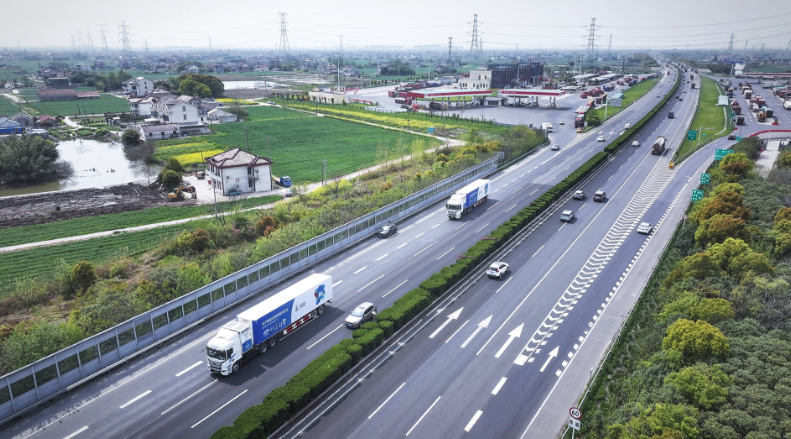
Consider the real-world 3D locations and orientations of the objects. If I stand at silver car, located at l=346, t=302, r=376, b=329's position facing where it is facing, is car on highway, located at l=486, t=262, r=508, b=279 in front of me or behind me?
behind

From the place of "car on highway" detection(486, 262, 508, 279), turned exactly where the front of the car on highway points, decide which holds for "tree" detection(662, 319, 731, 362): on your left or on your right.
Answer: on your right

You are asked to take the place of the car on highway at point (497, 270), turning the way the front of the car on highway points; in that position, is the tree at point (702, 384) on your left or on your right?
on your right

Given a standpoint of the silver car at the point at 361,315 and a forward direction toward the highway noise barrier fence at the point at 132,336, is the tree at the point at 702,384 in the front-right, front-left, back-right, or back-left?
back-left

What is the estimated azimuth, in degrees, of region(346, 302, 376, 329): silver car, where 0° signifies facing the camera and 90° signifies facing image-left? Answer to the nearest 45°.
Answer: approximately 45°

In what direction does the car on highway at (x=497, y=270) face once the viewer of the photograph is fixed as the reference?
facing away from the viewer and to the right of the viewer

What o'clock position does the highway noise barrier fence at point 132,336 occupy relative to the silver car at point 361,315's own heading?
The highway noise barrier fence is roughly at 1 o'clock from the silver car.

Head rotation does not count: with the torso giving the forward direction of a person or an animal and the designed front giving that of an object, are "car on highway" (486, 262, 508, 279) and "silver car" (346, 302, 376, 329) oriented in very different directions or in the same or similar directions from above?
very different directions

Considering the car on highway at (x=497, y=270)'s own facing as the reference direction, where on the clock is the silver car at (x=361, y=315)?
The silver car is roughly at 6 o'clock from the car on highway.

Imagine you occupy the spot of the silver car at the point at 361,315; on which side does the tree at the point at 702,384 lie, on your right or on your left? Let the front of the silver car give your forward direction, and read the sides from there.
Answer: on your left

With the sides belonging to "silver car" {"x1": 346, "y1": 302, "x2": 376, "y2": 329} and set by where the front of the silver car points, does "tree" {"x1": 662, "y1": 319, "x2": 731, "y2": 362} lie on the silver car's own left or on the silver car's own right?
on the silver car's own left
